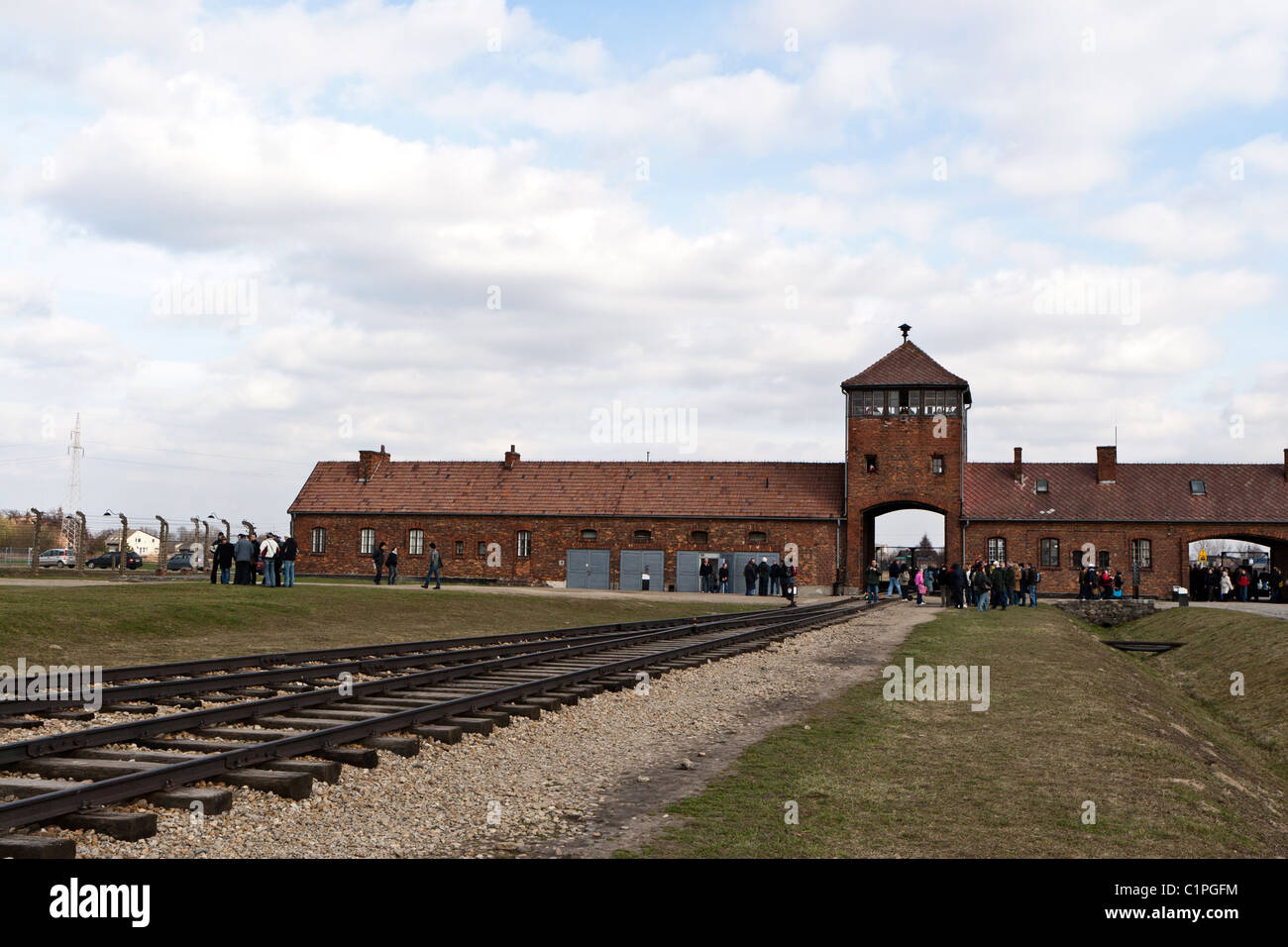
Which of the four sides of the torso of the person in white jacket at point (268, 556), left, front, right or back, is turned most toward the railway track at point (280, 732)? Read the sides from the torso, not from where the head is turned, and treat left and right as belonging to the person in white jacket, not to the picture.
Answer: back

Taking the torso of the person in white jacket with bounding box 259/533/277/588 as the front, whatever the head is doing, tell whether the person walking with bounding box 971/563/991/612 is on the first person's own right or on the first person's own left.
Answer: on the first person's own right

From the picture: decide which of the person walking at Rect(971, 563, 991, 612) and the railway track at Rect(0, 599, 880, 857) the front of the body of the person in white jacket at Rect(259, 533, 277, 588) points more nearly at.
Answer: the person walking

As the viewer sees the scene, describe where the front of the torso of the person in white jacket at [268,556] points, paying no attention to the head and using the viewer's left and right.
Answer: facing away from the viewer
